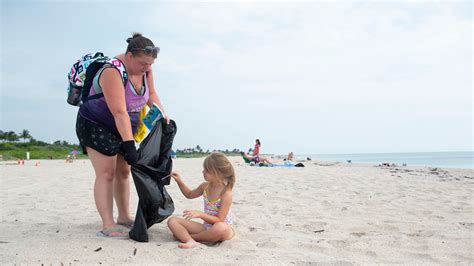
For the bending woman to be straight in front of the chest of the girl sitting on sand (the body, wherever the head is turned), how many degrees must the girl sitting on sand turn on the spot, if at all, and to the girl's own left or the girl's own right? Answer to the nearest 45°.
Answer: approximately 45° to the girl's own right

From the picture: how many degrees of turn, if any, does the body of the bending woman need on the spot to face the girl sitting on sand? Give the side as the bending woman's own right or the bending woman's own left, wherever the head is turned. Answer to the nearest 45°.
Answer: approximately 45° to the bending woman's own left

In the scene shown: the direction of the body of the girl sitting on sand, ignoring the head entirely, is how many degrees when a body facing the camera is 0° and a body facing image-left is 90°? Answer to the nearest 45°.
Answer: approximately 45°

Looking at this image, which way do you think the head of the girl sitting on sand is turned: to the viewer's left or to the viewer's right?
to the viewer's left

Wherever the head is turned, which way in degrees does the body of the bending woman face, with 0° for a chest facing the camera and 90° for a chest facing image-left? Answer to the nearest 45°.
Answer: approximately 315°
